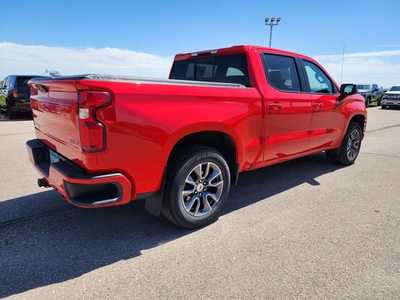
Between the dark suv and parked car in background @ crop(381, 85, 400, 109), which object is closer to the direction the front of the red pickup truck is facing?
the parked car in background

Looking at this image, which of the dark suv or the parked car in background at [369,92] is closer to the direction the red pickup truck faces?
the parked car in background

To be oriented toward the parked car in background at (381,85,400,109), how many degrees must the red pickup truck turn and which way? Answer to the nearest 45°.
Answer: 0° — it already faces it

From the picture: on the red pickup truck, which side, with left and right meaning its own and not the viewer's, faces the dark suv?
left

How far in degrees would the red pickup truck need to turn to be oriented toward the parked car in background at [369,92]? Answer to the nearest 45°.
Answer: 0° — it already faces it

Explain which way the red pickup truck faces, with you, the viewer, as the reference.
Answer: facing away from the viewer and to the right of the viewer
